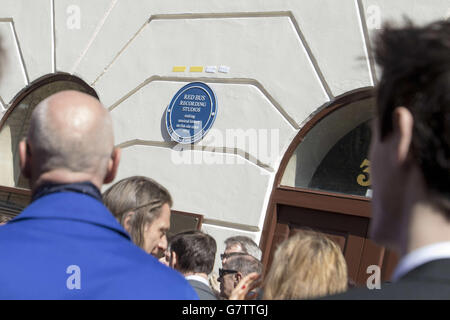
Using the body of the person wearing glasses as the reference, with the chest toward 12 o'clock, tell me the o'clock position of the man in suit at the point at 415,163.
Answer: The man in suit is roughly at 9 o'clock from the person wearing glasses.

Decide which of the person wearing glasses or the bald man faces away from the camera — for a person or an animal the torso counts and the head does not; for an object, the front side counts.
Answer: the bald man

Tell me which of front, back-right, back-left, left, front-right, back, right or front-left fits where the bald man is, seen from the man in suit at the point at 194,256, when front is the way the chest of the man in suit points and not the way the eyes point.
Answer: back-left

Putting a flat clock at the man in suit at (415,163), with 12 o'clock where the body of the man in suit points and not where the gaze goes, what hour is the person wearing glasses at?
The person wearing glasses is roughly at 1 o'clock from the man in suit.

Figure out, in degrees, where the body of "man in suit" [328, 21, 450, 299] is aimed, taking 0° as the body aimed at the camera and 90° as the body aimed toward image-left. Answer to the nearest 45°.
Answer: approximately 135°

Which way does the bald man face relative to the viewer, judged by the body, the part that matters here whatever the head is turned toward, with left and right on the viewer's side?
facing away from the viewer

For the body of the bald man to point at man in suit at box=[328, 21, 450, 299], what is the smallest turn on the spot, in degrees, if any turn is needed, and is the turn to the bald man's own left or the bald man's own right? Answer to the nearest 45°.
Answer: approximately 135° to the bald man's own right

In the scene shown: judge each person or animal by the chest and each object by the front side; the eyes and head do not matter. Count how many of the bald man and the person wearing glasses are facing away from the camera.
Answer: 1

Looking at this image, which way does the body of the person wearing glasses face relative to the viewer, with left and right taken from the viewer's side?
facing to the left of the viewer

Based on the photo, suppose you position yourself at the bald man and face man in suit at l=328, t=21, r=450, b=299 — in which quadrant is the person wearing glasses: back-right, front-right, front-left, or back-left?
back-left

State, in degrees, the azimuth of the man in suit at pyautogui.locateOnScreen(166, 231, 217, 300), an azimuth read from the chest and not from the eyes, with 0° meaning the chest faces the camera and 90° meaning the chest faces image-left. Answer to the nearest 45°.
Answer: approximately 135°

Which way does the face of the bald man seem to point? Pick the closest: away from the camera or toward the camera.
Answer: away from the camera
